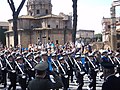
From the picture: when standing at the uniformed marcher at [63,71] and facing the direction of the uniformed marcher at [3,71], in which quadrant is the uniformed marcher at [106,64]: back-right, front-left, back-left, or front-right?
back-right

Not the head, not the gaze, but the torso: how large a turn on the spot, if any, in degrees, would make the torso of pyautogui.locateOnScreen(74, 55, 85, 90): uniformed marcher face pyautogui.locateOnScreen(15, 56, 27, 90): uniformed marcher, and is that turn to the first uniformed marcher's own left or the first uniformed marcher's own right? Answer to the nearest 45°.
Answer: approximately 90° to the first uniformed marcher's own right

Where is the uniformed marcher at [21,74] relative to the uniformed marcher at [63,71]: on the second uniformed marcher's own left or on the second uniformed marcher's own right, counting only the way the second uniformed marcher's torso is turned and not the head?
on the second uniformed marcher's own right

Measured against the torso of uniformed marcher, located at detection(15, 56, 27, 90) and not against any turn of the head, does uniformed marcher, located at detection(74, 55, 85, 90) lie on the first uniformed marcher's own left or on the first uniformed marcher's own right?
on the first uniformed marcher's own left

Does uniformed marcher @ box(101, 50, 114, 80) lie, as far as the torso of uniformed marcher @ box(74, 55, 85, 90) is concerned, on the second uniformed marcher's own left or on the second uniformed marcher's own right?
on the second uniformed marcher's own left
